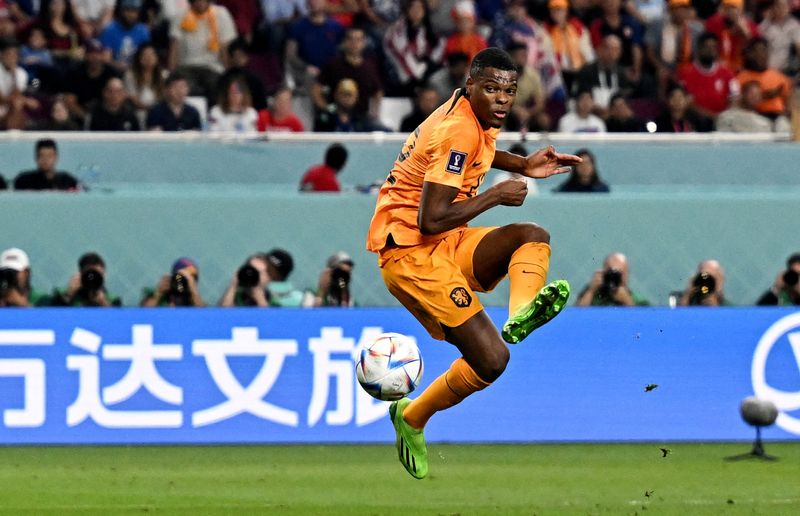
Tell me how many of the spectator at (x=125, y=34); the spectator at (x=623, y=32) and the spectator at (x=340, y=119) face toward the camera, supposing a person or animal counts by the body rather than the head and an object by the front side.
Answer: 3

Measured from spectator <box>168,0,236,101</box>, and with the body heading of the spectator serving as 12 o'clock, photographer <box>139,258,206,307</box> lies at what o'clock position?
The photographer is roughly at 12 o'clock from the spectator.

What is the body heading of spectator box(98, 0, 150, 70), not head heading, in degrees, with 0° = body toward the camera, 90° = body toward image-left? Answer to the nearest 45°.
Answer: approximately 0°

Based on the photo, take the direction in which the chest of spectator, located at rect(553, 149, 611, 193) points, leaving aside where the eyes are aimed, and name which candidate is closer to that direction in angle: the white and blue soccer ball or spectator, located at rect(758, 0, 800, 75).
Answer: the white and blue soccer ball

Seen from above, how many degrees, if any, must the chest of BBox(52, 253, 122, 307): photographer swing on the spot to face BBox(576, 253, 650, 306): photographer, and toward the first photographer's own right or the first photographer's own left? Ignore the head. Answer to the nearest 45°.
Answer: approximately 90° to the first photographer's own left

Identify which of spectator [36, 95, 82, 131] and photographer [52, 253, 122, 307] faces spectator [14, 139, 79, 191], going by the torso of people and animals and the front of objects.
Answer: spectator [36, 95, 82, 131]

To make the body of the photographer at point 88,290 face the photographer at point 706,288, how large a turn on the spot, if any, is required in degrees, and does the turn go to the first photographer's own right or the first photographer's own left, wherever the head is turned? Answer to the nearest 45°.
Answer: approximately 90° to the first photographer's own left

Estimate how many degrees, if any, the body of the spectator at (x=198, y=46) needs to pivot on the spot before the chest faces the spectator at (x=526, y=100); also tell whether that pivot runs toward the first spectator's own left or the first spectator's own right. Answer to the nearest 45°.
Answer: approximately 90° to the first spectator's own left

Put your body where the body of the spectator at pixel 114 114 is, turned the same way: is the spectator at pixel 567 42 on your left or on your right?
on your left

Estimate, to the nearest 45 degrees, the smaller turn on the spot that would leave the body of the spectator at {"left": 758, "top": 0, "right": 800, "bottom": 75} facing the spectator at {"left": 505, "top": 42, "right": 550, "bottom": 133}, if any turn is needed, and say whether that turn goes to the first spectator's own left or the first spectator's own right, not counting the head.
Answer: approximately 45° to the first spectator's own right

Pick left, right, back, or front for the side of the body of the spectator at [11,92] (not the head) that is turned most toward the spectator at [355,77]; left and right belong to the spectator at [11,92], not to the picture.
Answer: left

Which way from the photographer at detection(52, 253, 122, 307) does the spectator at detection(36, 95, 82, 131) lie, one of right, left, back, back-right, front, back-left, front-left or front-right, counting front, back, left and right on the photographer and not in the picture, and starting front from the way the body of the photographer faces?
back

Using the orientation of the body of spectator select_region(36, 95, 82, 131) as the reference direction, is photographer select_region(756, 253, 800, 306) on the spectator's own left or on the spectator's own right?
on the spectator's own left

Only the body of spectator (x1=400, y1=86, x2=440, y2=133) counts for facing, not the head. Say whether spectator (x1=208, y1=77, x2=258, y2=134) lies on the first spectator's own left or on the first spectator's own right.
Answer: on the first spectator's own right

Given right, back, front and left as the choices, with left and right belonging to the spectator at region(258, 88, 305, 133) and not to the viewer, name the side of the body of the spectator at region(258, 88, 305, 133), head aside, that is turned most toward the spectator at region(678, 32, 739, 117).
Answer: left

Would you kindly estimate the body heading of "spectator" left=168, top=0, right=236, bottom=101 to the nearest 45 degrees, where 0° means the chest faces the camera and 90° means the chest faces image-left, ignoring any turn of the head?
approximately 0°
